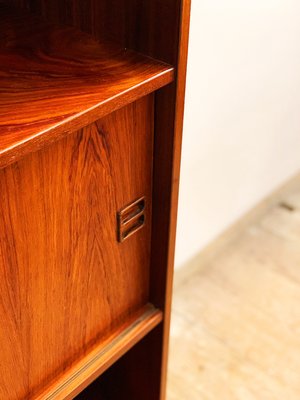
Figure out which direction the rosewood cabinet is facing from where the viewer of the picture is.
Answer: facing the viewer and to the right of the viewer
